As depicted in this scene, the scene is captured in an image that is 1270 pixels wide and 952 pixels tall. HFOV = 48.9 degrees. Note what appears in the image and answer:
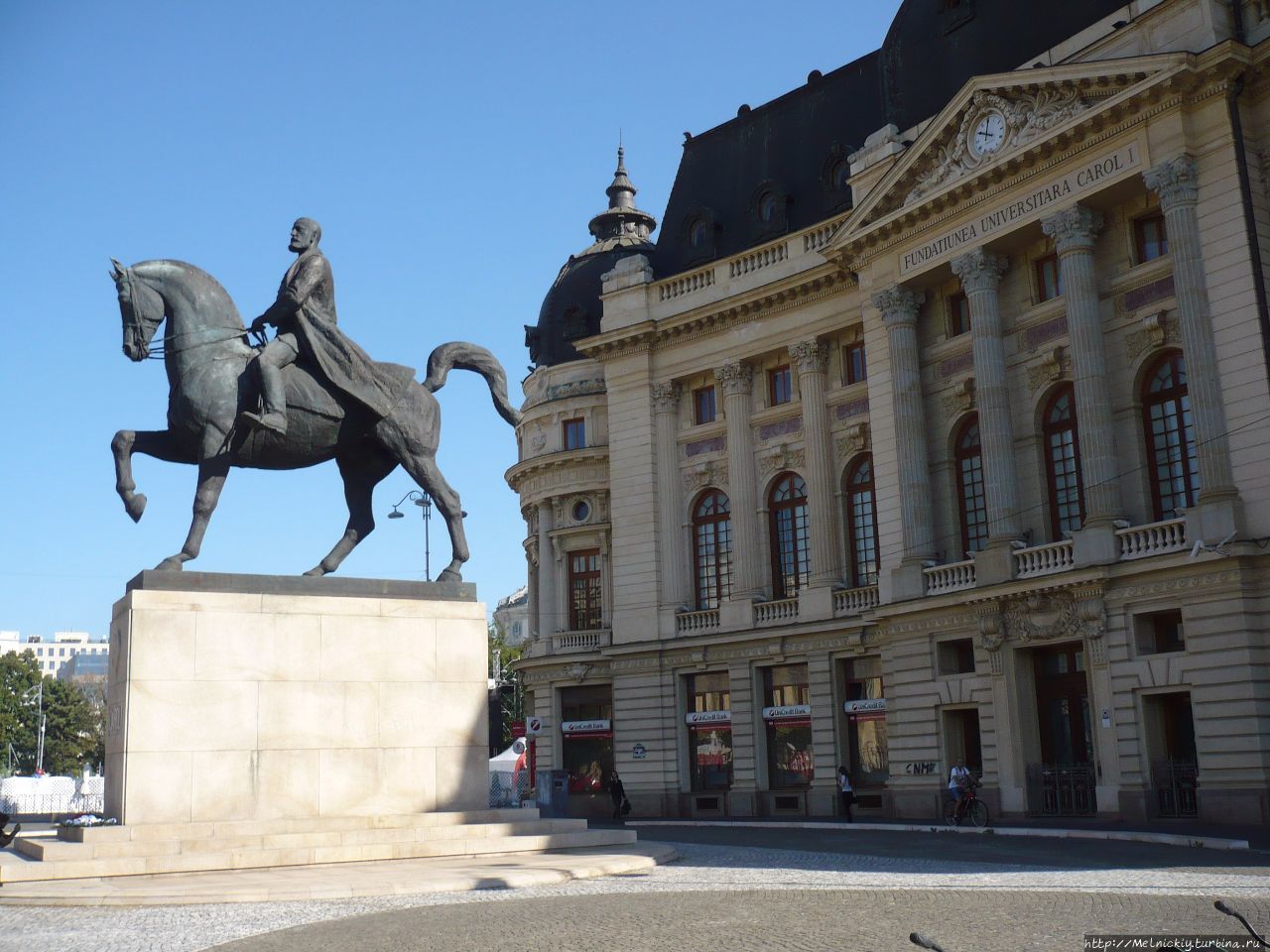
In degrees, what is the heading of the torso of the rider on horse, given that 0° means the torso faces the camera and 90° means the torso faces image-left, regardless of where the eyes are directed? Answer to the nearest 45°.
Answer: approximately 90°

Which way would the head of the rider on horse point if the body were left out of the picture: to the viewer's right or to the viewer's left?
to the viewer's left

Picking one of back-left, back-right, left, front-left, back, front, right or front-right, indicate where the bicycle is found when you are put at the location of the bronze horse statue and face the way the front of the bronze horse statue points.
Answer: back-right

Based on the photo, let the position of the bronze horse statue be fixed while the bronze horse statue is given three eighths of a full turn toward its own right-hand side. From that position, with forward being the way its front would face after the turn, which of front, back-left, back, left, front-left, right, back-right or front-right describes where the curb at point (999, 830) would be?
front

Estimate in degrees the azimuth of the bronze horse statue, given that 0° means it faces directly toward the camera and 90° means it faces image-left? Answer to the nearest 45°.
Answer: approximately 90°

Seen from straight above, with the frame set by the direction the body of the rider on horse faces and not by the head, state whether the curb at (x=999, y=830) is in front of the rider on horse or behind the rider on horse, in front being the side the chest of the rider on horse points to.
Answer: behind

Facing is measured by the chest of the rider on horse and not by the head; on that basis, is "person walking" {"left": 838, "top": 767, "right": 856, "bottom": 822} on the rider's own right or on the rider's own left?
on the rider's own right
